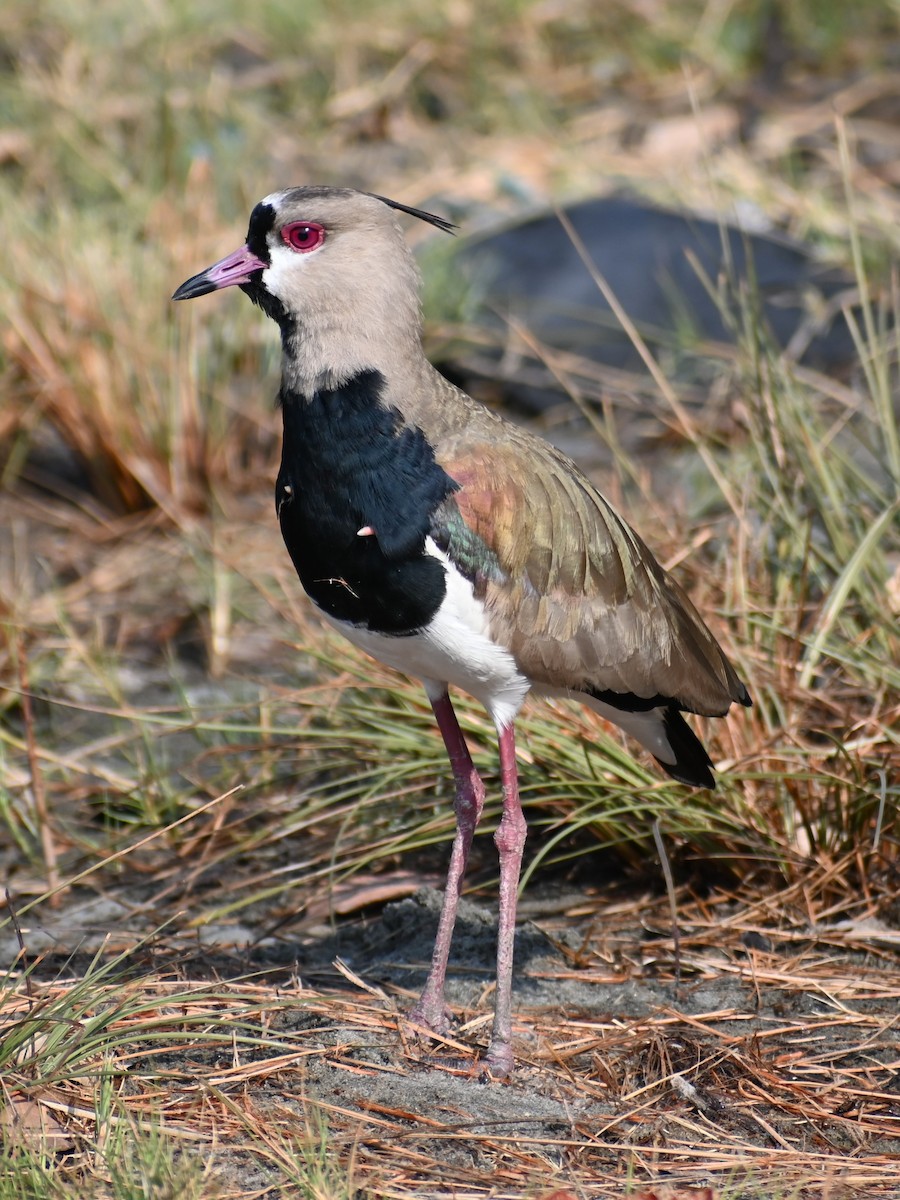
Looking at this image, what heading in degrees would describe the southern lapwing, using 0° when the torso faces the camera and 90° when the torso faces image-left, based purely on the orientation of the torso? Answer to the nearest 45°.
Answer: approximately 45°

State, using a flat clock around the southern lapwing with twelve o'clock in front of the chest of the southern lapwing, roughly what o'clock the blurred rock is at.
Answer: The blurred rock is roughly at 5 o'clock from the southern lapwing.
